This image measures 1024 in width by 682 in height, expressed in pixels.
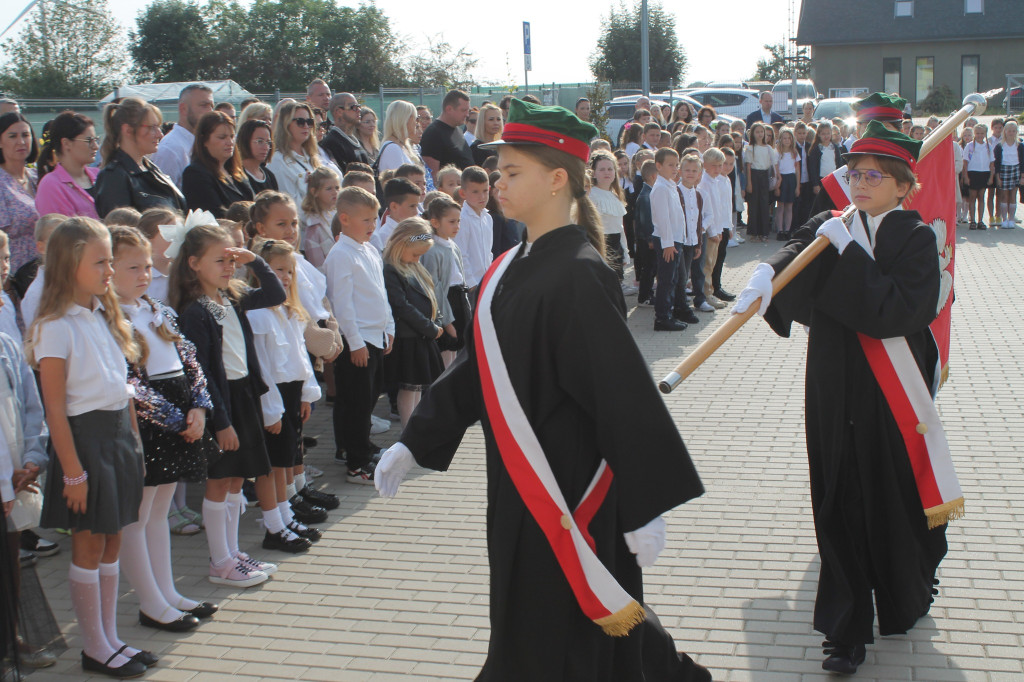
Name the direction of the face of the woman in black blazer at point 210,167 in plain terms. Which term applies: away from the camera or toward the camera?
toward the camera

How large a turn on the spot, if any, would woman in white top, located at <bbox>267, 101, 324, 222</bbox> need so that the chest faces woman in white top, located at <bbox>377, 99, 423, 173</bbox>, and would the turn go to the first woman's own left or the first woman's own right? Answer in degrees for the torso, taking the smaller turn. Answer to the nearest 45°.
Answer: approximately 90° to the first woman's own left

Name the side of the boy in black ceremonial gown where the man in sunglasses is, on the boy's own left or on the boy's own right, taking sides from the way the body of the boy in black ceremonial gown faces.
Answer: on the boy's own right

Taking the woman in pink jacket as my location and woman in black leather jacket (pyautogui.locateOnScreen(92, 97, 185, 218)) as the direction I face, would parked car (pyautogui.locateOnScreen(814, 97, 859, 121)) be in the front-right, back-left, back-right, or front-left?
front-left

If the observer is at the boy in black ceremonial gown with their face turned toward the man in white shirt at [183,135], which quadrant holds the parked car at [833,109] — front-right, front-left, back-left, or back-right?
front-right

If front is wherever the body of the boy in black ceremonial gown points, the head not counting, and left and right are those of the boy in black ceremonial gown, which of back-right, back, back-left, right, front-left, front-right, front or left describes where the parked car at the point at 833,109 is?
back-right

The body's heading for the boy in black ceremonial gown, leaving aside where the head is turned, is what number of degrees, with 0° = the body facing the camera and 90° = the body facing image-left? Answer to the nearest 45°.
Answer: approximately 45°

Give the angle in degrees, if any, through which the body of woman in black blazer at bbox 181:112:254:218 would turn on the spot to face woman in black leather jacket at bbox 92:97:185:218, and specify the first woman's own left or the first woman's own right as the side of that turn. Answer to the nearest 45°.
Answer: approximately 90° to the first woman's own right

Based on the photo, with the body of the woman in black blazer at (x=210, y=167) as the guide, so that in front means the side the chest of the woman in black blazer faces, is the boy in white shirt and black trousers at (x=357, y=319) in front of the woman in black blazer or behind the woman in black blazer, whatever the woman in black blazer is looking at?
in front

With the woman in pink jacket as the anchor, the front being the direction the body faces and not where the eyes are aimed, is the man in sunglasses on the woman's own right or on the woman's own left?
on the woman's own left

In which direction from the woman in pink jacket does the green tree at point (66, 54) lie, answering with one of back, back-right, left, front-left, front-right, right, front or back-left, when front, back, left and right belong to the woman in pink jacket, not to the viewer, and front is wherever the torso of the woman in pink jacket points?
back-left

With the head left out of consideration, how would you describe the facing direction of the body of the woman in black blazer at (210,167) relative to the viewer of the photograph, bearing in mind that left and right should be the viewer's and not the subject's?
facing the viewer and to the right of the viewer
